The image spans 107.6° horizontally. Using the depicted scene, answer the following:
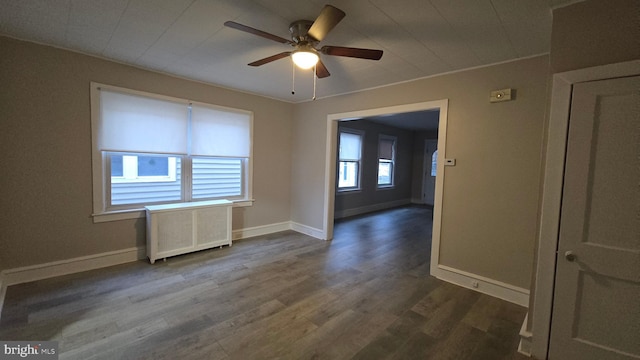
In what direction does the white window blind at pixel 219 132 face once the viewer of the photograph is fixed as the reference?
facing the viewer and to the right of the viewer

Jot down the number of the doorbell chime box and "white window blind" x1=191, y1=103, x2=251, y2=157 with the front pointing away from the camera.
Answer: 0

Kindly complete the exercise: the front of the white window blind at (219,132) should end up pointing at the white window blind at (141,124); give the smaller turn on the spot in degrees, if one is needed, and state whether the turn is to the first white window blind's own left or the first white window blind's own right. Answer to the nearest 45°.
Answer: approximately 90° to the first white window blind's own right

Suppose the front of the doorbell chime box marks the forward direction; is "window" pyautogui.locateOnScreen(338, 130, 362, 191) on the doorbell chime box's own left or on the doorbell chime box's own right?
on the doorbell chime box's own right

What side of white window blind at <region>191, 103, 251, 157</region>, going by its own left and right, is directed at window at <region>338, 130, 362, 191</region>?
left

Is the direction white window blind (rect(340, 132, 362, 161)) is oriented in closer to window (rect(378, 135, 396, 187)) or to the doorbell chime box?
the doorbell chime box

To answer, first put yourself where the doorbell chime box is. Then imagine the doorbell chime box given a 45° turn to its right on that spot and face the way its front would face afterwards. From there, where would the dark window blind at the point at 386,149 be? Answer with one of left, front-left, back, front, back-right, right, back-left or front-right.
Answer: right

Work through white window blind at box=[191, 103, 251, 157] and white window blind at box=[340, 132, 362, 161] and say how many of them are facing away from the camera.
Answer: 0

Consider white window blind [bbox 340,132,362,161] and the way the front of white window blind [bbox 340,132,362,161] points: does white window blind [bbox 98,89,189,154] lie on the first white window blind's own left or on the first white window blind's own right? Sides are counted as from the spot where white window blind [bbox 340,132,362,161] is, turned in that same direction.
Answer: on the first white window blind's own right

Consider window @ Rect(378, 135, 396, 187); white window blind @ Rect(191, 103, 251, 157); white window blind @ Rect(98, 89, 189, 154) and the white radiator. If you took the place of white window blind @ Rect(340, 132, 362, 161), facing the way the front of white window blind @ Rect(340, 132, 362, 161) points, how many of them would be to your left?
1

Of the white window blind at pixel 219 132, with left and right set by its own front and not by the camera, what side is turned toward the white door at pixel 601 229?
front
